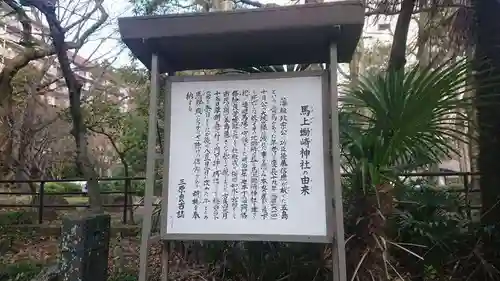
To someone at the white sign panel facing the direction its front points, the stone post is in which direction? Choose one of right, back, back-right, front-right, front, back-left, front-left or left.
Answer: right

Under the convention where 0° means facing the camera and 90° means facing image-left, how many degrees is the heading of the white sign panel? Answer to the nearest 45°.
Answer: approximately 0°

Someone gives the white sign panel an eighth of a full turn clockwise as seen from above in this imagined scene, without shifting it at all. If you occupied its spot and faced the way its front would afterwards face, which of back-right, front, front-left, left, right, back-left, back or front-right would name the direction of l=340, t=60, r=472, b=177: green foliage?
back-left
